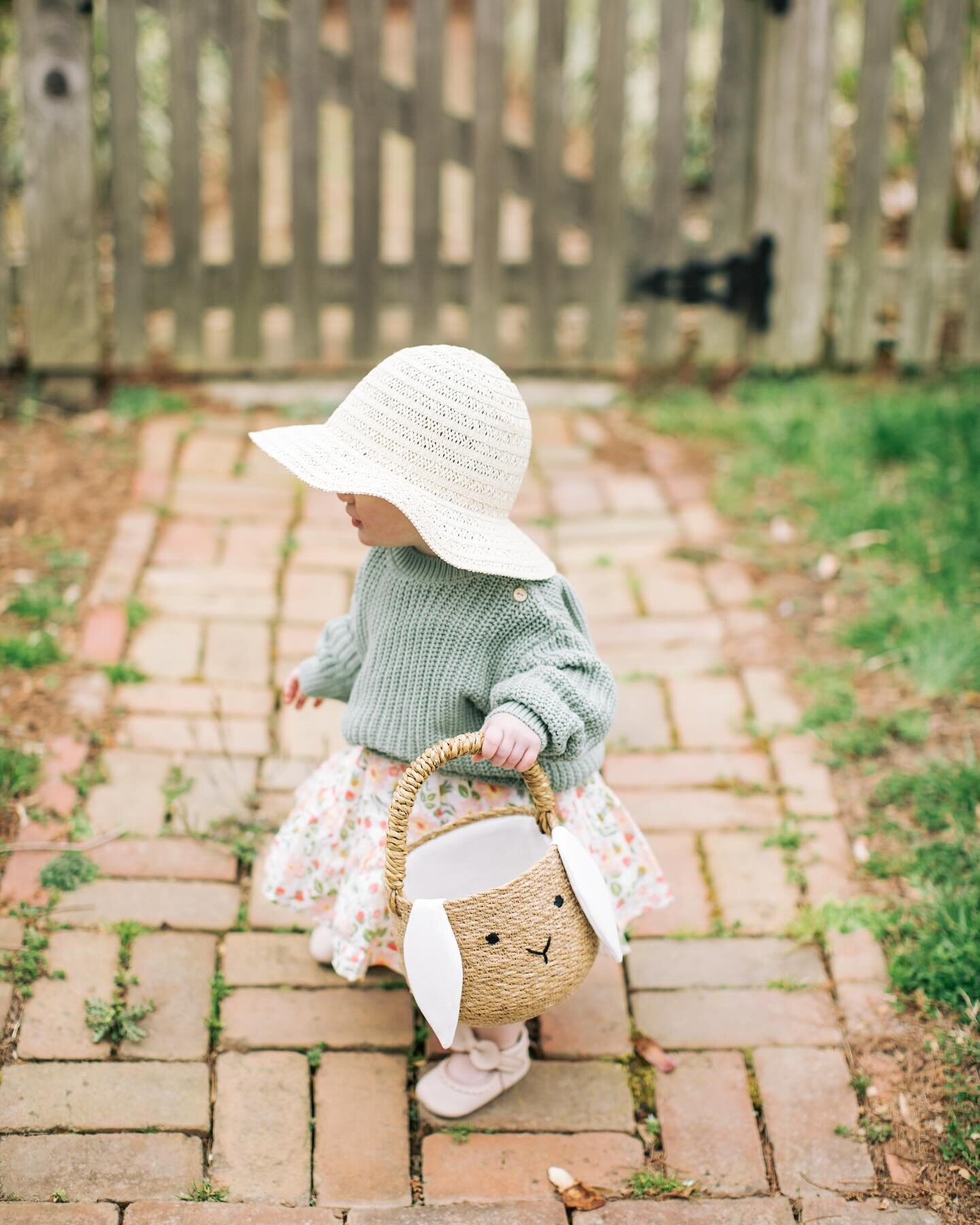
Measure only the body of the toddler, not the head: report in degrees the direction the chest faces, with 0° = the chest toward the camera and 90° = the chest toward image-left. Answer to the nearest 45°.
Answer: approximately 45°

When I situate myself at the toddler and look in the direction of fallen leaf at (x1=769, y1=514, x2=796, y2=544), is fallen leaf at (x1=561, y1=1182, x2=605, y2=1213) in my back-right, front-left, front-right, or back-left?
back-right

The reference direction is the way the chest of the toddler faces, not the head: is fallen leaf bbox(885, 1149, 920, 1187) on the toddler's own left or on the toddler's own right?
on the toddler's own left

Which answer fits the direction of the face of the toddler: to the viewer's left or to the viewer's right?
to the viewer's left

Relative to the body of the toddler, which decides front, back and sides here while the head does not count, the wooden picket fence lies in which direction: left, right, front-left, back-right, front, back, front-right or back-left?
back-right
